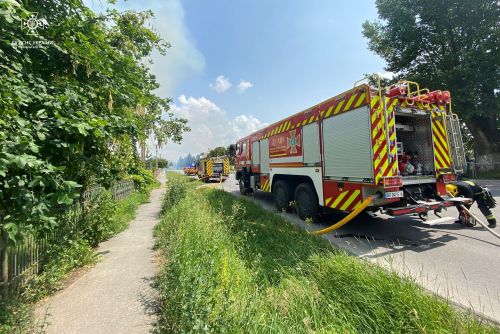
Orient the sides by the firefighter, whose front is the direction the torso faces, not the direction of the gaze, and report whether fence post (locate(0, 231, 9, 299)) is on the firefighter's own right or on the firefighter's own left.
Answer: on the firefighter's own left

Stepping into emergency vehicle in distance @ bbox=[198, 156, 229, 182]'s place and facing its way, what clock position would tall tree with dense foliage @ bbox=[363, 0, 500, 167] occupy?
The tall tree with dense foliage is roughly at 4 o'clock from the emergency vehicle in distance.

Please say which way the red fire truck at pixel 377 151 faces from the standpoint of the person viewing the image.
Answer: facing away from the viewer and to the left of the viewer

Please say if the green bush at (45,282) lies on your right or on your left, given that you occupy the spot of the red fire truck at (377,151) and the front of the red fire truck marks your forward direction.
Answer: on your left

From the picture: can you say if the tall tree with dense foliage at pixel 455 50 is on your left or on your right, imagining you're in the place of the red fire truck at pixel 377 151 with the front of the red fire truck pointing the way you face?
on your right

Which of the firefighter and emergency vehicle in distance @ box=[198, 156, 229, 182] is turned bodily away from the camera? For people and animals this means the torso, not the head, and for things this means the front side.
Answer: the emergency vehicle in distance

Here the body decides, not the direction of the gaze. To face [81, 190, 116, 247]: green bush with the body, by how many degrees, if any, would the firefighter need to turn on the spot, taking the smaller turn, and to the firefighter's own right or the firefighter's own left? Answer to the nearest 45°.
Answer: approximately 45° to the firefighter's own left

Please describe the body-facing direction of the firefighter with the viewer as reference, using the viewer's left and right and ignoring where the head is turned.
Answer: facing to the left of the viewer

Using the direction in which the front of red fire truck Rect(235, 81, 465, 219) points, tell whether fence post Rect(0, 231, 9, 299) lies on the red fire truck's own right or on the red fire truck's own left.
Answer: on the red fire truck's own left

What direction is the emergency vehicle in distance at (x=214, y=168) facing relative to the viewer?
away from the camera

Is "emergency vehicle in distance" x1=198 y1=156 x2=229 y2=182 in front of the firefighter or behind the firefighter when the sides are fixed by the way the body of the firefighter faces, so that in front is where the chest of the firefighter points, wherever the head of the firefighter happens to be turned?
in front

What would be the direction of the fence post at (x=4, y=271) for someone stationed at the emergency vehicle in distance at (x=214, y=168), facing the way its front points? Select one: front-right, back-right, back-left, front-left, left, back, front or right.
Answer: back

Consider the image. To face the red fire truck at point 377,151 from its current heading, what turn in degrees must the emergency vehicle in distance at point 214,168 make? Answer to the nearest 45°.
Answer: approximately 180°

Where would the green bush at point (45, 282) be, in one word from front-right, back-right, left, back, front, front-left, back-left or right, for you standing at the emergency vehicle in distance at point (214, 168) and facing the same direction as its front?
back

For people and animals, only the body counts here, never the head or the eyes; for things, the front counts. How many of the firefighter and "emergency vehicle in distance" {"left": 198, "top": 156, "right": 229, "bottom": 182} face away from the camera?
1

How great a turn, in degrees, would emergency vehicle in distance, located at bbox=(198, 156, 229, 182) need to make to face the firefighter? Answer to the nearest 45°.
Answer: approximately 180°
